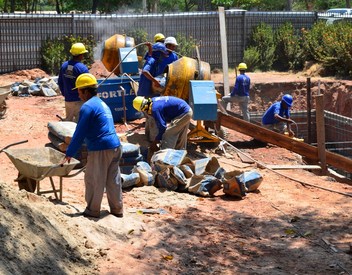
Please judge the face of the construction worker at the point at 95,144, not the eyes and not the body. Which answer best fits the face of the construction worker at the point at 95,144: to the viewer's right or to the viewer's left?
to the viewer's left

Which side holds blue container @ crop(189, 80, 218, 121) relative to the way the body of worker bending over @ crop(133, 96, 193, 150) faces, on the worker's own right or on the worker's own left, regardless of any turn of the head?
on the worker's own right

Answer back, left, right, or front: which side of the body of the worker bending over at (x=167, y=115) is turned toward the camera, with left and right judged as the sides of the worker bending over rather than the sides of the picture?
left

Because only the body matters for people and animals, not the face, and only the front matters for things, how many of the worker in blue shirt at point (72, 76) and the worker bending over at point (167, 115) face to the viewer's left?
1

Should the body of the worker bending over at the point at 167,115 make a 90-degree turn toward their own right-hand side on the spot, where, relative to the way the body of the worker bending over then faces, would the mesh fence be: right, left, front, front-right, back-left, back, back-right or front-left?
front

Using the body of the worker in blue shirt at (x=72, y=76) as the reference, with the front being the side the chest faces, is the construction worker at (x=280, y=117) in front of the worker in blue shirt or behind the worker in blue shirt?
in front

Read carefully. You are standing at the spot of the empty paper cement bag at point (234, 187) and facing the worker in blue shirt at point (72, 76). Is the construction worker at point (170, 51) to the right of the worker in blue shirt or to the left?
right
